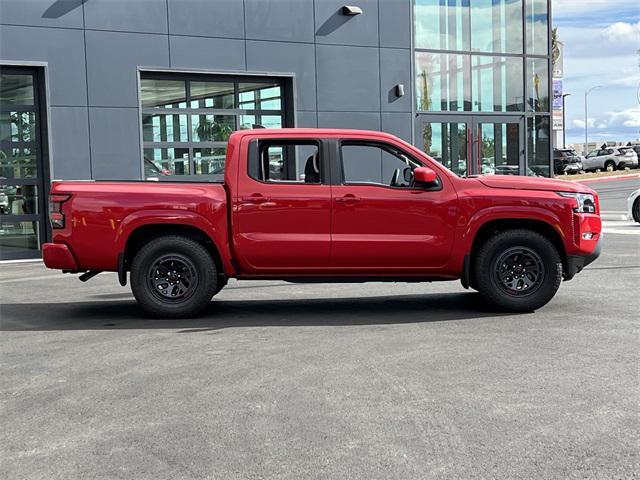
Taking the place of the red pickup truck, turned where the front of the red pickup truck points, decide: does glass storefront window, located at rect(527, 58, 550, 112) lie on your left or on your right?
on your left

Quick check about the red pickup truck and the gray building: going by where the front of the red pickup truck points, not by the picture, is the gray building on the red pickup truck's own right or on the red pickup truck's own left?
on the red pickup truck's own left

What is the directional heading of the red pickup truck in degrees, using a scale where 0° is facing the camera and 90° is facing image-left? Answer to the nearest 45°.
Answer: approximately 270°

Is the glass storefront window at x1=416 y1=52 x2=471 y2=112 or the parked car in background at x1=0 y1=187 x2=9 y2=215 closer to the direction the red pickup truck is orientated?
the glass storefront window

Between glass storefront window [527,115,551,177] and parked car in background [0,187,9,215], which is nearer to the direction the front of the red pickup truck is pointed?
the glass storefront window

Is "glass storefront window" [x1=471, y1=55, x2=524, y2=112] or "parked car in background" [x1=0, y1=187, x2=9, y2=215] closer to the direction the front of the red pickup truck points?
the glass storefront window

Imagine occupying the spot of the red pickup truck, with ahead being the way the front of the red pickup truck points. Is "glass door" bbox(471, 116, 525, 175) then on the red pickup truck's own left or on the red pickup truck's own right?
on the red pickup truck's own left

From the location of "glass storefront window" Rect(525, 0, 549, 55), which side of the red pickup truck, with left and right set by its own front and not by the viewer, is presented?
left

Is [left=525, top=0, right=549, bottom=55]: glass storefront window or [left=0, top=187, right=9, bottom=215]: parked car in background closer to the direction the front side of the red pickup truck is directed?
the glass storefront window

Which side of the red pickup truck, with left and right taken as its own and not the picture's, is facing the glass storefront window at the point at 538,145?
left

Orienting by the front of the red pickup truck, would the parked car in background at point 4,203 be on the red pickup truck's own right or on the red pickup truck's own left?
on the red pickup truck's own left
